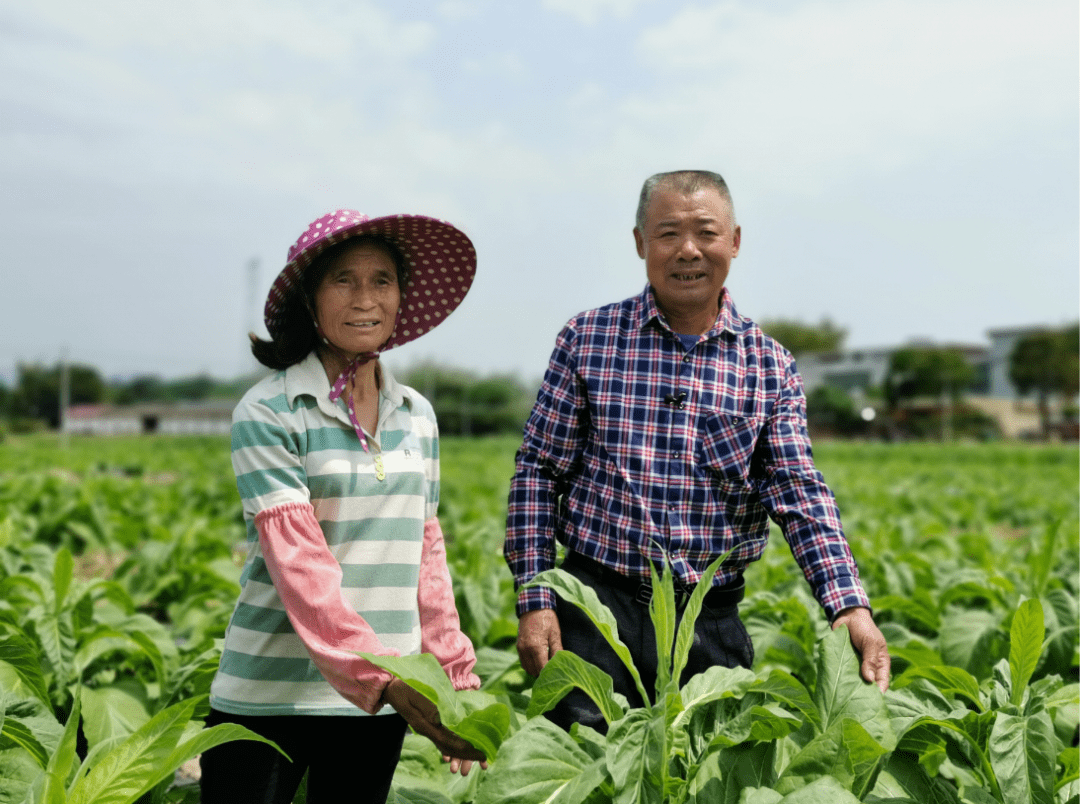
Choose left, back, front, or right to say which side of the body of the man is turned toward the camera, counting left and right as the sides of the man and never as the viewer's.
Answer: front

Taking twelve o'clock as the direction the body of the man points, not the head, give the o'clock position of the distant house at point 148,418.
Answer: The distant house is roughly at 5 o'clock from the man.

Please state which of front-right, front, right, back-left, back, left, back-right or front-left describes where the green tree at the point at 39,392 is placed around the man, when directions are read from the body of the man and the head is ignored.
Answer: back-right

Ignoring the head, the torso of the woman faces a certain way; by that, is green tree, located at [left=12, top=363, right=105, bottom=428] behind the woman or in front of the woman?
behind

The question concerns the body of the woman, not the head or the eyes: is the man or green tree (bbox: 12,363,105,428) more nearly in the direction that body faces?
the man

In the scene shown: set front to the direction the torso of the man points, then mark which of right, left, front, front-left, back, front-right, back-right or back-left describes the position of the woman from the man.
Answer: front-right

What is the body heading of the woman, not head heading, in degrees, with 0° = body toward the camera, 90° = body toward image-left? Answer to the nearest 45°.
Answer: approximately 315°

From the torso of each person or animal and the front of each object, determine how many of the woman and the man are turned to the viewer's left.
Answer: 0

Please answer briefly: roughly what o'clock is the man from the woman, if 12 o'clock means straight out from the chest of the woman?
The man is roughly at 10 o'clock from the woman.

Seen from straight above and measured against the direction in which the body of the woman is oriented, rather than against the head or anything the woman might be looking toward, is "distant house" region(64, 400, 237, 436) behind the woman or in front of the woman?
behind
